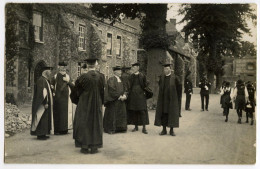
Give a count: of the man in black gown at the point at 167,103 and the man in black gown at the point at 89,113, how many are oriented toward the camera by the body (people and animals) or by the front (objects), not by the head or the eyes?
1

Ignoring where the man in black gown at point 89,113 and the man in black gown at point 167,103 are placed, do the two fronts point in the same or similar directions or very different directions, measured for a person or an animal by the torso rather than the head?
very different directions

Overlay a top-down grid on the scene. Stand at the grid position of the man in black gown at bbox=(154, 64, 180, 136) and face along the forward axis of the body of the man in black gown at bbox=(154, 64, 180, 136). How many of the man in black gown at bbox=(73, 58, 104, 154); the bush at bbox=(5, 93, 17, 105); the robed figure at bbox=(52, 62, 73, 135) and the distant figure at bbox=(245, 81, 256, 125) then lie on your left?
1

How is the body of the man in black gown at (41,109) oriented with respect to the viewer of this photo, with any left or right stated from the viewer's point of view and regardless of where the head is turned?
facing to the right of the viewer

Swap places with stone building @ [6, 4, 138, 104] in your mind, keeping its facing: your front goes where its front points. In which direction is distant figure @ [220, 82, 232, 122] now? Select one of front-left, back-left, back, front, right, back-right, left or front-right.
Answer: front-left

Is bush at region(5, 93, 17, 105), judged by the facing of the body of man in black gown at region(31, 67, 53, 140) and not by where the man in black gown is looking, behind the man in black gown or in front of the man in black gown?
behind

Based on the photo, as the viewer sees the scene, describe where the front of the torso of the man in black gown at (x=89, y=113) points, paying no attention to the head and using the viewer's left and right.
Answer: facing away from the viewer

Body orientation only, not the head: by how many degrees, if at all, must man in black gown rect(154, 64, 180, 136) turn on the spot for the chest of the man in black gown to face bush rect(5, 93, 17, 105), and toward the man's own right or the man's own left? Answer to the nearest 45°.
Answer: approximately 90° to the man's own right

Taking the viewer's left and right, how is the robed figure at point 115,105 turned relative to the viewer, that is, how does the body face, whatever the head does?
facing the viewer and to the right of the viewer

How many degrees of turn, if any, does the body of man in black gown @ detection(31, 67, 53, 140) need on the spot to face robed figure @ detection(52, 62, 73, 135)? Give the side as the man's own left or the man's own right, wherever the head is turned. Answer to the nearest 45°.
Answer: approximately 45° to the man's own left

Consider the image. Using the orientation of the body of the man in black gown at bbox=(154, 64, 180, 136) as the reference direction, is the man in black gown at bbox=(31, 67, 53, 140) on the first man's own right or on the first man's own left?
on the first man's own right

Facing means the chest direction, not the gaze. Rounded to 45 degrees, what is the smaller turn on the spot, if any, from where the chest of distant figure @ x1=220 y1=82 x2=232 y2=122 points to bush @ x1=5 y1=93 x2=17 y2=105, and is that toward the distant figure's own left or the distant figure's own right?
approximately 45° to the distant figure's own right

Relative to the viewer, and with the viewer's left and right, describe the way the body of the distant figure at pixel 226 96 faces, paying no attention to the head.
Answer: facing the viewer

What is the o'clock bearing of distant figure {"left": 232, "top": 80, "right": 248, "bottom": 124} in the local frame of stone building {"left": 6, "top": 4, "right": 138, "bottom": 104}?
The distant figure is roughly at 11 o'clock from the stone building.

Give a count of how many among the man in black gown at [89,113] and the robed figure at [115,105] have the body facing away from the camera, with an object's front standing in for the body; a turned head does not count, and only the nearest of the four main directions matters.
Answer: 1
